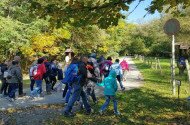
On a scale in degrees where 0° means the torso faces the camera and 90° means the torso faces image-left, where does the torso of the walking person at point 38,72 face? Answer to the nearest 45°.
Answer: approximately 225°

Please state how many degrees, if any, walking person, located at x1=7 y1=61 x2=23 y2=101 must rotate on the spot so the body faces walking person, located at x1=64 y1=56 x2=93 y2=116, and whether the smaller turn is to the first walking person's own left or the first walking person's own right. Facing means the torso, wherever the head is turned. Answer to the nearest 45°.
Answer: approximately 90° to the first walking person's own right

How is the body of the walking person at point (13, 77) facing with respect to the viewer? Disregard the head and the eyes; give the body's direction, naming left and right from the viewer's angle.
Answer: facing away from the viewer and to the right of the viewer

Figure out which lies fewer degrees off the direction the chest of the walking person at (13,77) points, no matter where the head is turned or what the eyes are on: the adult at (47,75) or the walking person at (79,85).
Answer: the adult
